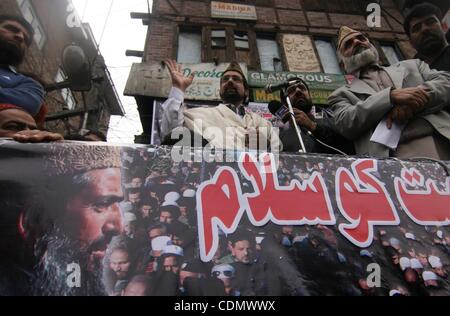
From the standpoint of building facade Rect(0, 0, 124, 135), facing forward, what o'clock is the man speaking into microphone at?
The man speaking into microphone is roughly at 1 o'clock from the building facade.

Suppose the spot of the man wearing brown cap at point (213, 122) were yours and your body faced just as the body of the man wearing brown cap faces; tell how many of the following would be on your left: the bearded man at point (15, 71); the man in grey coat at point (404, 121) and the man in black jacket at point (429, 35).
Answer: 2

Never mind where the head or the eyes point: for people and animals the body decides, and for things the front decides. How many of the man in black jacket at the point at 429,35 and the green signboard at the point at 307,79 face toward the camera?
2

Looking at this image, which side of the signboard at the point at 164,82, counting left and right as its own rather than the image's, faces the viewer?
front

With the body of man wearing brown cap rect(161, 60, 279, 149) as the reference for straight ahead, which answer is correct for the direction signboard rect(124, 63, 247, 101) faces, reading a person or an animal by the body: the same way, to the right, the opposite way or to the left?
the same way

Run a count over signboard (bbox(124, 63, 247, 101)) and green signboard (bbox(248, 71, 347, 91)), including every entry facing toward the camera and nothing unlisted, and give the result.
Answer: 2

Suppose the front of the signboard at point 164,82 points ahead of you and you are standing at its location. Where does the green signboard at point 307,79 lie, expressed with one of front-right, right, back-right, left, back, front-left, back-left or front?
left

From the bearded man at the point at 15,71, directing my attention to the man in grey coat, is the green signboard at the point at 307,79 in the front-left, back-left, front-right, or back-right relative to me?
front-left

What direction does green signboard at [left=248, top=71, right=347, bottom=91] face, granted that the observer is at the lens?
facing the viewer

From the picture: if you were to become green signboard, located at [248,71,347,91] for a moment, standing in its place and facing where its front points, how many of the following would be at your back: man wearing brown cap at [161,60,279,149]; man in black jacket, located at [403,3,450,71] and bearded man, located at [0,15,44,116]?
0

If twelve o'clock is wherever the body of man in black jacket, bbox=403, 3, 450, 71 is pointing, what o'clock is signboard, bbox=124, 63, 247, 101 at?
The signboard is roughly at 3 o'clock from the man in black jacket.
